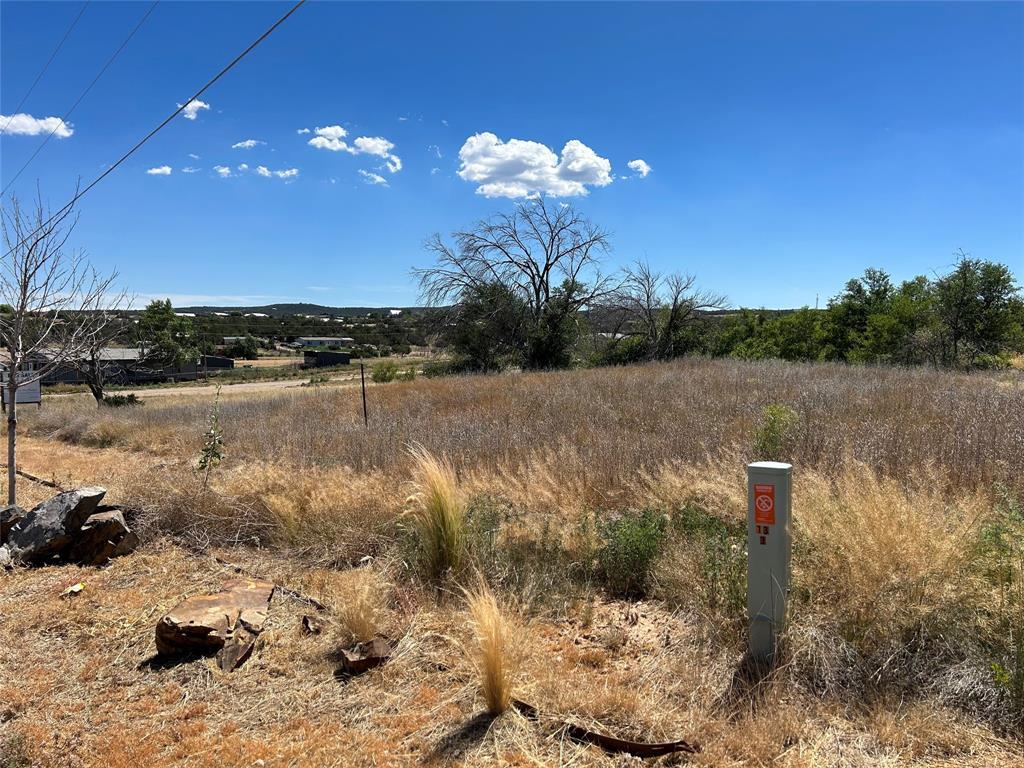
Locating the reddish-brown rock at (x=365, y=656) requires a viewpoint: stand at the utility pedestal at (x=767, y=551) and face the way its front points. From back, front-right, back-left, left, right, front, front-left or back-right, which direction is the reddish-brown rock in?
right

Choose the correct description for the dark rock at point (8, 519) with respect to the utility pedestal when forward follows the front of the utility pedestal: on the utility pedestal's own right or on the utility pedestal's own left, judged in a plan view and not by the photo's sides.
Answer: on the utility pedestal's own right

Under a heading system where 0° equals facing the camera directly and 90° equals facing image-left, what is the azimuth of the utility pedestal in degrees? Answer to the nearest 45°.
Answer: approximately 0°

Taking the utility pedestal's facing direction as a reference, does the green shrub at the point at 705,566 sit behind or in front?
behind

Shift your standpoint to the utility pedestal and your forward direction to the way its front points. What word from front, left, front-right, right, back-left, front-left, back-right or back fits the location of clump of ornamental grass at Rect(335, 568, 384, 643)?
right

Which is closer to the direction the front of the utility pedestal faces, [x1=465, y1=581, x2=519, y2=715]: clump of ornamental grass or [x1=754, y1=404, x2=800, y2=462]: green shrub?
the clump of ornamental grass

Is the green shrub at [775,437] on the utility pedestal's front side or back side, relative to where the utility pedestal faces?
on the back side

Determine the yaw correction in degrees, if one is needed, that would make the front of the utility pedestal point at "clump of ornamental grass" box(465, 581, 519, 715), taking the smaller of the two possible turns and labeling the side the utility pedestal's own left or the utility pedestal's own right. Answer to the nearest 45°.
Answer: approximately 45° to the utility pedestal's own right

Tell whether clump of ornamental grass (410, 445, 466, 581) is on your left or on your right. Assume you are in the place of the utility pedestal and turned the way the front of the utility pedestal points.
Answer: on your right

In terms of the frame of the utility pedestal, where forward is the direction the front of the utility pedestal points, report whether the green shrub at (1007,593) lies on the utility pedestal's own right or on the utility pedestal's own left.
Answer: on the utility pedestal's own left

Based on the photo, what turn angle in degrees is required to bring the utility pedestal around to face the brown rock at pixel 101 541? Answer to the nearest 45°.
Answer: approximately 90° to its right

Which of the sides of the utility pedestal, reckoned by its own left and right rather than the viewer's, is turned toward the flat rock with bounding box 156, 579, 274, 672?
right

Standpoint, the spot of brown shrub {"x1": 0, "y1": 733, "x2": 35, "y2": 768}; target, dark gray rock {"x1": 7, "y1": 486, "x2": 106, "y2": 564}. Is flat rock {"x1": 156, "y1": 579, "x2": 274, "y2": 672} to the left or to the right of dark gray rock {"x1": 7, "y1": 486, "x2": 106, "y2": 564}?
right
